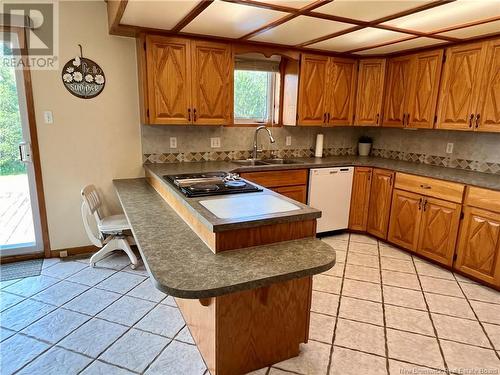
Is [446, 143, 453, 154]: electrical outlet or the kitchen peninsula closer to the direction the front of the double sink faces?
the kitchen peninsula

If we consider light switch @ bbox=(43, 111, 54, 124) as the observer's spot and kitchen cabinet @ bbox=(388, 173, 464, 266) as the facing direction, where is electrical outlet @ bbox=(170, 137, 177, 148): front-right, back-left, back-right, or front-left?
front-left

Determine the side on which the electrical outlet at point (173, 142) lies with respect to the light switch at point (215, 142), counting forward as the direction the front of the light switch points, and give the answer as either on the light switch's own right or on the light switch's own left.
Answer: on the light switch's own right

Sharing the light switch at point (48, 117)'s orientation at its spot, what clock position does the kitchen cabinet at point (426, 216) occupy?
The kitchen cabinet is roughly at 10 o'clock from the light switch.

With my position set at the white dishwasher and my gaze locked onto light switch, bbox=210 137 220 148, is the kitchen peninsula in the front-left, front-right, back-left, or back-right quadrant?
front-left

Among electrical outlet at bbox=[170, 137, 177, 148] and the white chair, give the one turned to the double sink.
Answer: the white chair

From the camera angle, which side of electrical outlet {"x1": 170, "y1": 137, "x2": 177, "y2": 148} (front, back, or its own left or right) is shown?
front

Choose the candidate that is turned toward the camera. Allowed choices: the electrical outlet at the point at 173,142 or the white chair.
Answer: the electrical outlet

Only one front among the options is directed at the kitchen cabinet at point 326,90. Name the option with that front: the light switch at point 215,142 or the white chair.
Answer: the white chair

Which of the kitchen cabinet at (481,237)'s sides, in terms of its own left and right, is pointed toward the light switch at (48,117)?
front

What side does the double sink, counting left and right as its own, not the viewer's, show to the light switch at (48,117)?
right

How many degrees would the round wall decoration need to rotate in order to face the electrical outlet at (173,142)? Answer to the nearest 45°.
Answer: approximately 90° to its left

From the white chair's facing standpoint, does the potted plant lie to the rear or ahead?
ahead

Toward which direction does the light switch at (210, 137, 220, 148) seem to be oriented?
toward the camera

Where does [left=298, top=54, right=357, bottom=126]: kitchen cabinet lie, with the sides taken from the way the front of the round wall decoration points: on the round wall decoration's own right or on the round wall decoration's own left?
on the round wall decoration's own left

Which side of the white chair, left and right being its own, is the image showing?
right

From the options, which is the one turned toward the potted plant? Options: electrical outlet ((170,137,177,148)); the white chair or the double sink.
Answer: the white chair
